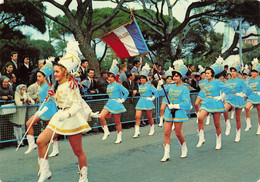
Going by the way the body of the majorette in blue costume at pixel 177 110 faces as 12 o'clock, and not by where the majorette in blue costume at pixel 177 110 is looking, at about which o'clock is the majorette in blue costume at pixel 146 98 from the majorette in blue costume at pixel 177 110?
the majorette in blue costume at pixel 146 98 is roughly at 4 o'clock from the majorette in blue costume at pixel 177 110.

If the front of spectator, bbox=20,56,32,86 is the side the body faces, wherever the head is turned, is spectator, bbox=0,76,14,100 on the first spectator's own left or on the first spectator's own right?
on the first spectator's own right

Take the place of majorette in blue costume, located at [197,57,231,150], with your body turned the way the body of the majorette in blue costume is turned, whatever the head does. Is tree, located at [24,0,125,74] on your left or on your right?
on your right

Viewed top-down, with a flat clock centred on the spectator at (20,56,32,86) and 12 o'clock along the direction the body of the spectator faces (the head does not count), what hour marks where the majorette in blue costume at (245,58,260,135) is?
The majorette in blue costume is roughly at 11 o'clock from the spectator.
